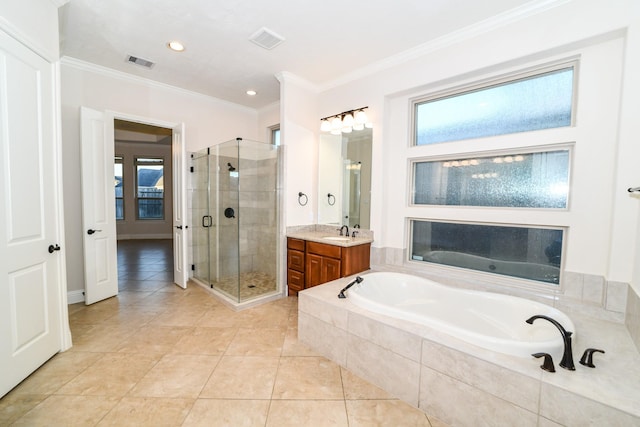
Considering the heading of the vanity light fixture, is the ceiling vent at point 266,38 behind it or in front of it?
in front

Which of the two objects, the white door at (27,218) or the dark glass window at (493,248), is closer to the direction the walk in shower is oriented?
the white door

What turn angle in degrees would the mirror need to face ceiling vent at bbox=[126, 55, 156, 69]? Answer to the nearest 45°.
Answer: approximately 45° to its right

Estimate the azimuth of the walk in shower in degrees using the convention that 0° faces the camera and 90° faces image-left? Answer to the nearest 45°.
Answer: approximately 45°

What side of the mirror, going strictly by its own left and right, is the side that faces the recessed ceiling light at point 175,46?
front

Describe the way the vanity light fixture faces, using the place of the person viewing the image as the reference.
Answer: facing the viewer and to the left of the viewer

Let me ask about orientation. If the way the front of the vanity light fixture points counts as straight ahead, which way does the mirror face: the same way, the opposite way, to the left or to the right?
the same way

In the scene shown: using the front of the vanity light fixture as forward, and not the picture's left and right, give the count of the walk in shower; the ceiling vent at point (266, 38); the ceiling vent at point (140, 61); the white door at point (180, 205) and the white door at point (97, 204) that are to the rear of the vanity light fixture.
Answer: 0

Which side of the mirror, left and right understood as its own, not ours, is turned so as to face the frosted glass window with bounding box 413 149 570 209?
left

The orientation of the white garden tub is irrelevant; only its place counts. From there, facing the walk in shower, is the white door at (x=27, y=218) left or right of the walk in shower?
left

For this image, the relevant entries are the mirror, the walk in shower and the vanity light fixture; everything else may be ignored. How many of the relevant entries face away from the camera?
0

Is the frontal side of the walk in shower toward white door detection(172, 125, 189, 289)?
no

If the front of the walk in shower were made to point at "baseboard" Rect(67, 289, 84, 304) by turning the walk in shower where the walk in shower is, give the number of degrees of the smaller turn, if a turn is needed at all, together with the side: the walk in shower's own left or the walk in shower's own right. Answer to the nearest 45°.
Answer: approximately 45° to the walk in shower's own right

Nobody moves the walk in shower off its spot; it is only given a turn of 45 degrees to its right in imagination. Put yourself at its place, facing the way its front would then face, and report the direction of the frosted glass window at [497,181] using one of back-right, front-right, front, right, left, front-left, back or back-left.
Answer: back-left
